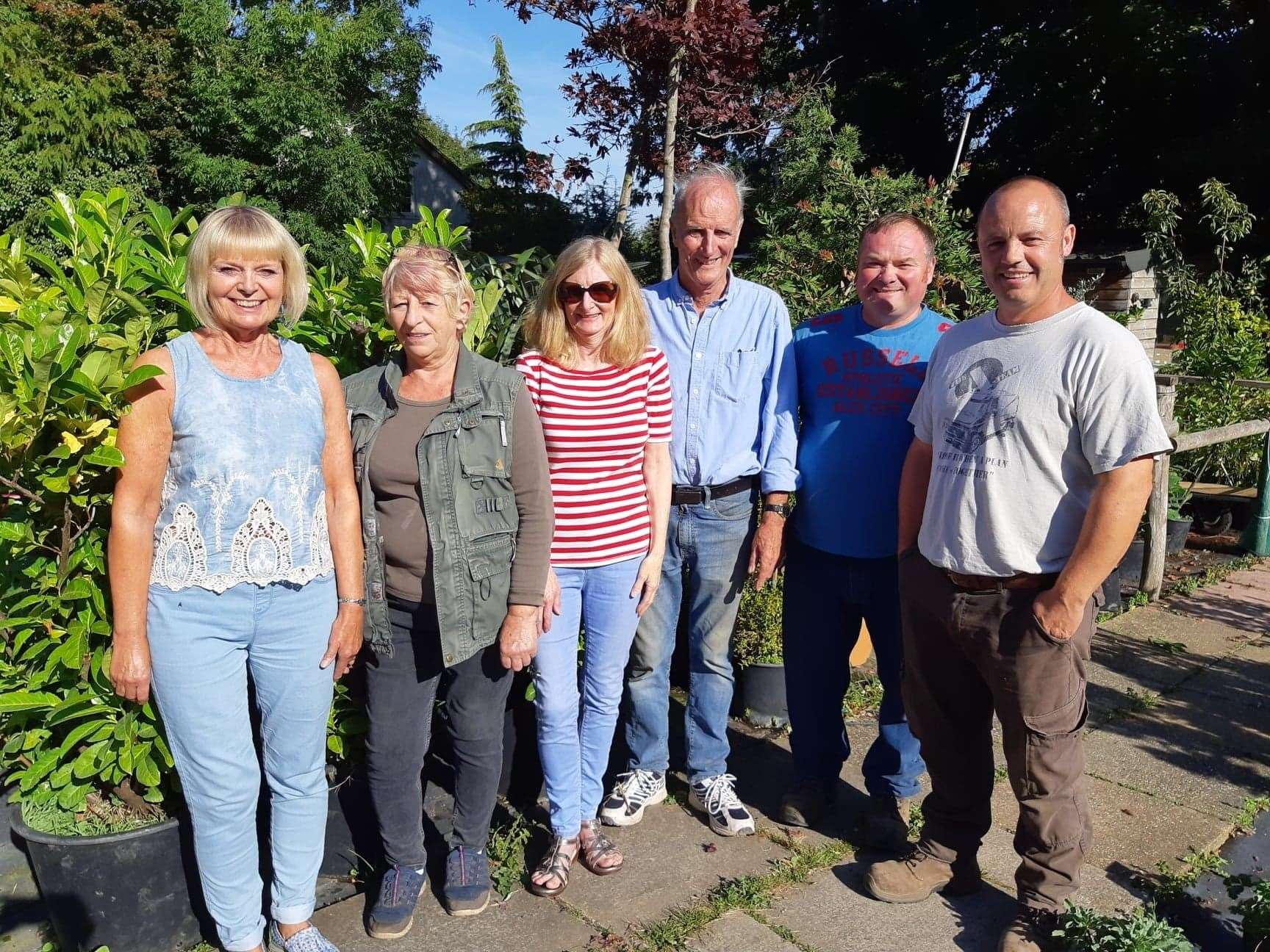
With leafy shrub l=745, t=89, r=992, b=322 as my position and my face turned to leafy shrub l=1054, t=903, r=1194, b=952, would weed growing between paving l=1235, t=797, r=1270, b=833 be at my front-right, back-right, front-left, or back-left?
front-left

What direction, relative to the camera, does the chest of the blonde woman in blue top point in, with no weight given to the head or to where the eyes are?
toward the camera

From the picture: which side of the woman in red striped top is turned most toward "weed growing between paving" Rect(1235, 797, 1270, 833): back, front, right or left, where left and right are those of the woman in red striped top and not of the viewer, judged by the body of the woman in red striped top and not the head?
left

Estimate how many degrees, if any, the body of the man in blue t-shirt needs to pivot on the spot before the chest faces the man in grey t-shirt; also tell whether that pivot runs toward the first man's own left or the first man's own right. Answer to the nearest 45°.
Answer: approximately 45° to the first man's own left

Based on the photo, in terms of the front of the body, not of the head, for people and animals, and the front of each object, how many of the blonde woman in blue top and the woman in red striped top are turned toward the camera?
2

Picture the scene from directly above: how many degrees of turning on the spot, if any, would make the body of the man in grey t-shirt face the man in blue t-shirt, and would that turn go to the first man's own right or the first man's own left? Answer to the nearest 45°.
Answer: approximately 90° to the first man's own right

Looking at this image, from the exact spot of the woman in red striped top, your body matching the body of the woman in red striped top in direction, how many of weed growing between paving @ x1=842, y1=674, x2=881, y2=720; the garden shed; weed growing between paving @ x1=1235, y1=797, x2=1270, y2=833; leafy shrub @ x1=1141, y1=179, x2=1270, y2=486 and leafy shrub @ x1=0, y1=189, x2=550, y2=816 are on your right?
1

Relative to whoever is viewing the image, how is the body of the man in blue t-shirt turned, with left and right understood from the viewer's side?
facing the viewer

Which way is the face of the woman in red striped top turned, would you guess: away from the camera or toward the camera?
toward the camera

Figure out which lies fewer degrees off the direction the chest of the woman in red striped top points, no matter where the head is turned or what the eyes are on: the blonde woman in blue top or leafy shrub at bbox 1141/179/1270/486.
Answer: the blonde woman in blue top

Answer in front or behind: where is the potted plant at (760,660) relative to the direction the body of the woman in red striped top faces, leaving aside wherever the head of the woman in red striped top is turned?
behind

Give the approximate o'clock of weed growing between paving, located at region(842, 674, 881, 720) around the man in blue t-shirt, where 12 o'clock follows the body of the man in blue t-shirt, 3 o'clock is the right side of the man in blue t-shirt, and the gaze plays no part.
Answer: The weed growing between paving is roughly at 6 o'clock from the man in blue t-shirt.

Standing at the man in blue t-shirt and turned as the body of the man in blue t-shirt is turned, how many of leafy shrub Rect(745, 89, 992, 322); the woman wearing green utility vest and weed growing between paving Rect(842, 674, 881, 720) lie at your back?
2

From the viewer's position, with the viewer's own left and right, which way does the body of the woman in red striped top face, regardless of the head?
facing the viewer
